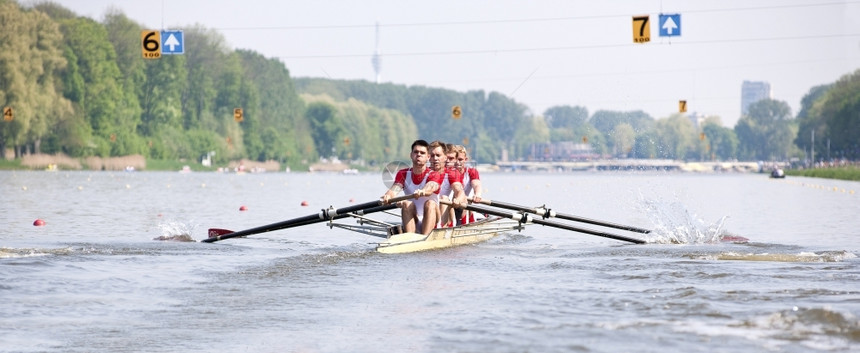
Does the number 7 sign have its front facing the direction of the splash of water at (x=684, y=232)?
yes

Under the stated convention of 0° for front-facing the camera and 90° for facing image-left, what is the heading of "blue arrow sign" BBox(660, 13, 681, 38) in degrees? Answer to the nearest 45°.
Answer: approximately 0°

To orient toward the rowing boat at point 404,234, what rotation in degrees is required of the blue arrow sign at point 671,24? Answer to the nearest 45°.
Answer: approximately 45° to its right

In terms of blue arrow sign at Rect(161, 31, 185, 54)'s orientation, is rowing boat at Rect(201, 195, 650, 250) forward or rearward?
forward

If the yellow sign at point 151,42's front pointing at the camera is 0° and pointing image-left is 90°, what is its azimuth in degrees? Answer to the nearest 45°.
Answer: approximately 0°

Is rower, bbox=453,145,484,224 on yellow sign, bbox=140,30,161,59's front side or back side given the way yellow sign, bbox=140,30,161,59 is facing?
on the front side
